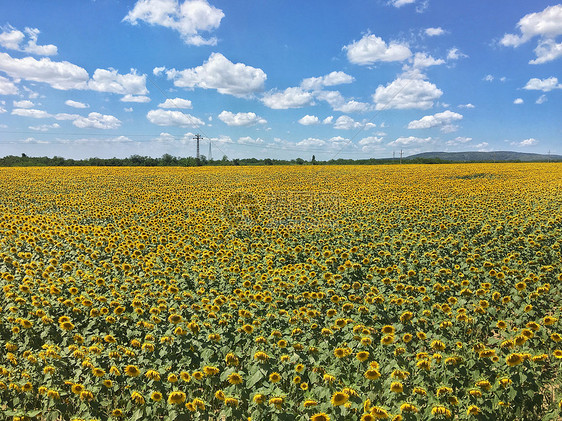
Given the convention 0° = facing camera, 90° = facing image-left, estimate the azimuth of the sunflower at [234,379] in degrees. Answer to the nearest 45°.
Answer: approximately 0°

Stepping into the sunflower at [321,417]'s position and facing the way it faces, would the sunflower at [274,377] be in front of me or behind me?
behind

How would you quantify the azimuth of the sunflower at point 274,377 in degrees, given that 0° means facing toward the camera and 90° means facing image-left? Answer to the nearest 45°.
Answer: approximately 0°

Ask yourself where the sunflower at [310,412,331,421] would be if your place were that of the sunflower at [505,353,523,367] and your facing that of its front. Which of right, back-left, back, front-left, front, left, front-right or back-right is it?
front-right

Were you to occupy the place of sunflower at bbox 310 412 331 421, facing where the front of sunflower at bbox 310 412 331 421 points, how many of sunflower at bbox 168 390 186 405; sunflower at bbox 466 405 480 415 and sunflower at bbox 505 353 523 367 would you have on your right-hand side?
1

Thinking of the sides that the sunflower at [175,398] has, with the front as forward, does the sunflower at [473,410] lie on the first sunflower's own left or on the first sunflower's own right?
on the first sunflower's own left
